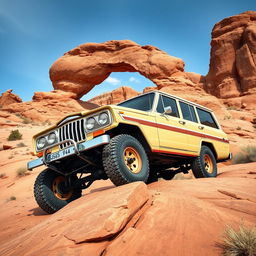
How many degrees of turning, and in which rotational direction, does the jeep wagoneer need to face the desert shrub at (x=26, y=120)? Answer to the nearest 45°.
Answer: approximately 90° to its right

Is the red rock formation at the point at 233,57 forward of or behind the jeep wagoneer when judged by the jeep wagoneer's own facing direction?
behind

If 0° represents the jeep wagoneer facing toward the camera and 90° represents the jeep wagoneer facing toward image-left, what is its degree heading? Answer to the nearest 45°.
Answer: approximately 45°

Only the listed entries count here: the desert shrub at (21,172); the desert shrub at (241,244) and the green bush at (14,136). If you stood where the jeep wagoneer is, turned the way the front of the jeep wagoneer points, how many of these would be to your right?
2

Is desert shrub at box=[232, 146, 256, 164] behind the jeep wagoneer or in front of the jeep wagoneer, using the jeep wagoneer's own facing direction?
behind

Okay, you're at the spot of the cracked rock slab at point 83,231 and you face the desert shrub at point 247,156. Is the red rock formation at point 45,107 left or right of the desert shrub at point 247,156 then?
left

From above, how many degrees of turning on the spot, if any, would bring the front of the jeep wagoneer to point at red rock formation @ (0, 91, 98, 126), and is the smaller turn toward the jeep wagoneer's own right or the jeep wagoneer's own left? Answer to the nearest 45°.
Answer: approximately 135° to the jeep wagoneer's own right

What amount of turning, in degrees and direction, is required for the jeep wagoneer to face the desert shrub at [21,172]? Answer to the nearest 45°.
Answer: approximately 90° to its right

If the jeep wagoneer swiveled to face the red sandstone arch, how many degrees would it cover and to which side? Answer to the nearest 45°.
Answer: approximately 135° to its right

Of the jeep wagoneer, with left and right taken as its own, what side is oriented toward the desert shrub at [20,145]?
right
